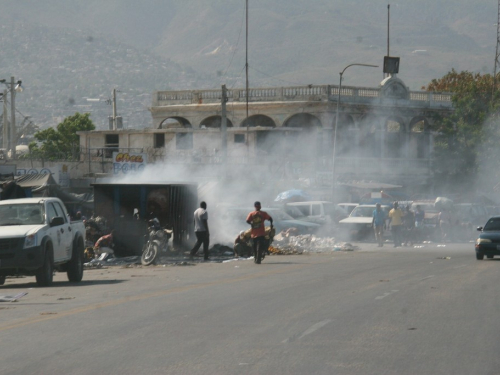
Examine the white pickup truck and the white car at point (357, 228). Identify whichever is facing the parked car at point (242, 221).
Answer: the white car

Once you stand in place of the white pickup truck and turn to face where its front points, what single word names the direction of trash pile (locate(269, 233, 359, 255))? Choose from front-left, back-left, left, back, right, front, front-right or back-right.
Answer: back

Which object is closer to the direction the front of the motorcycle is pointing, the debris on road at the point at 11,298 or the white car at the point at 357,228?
the debris on road

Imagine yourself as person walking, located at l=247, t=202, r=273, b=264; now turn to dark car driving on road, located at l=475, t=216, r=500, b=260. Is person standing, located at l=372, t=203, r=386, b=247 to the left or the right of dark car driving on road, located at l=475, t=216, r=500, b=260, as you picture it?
left

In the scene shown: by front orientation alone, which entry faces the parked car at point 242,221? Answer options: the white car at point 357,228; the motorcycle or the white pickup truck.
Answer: the white car

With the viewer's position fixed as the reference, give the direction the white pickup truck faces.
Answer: facing the viewer and to the left of the viewer

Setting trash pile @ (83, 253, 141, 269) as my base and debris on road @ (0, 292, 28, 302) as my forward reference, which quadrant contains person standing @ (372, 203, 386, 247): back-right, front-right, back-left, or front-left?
back-left
